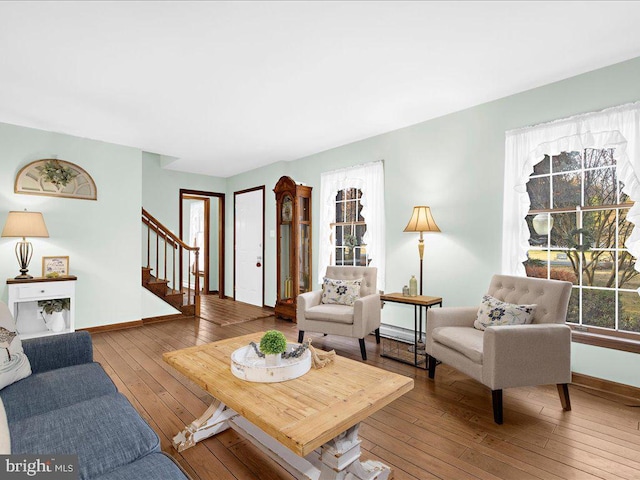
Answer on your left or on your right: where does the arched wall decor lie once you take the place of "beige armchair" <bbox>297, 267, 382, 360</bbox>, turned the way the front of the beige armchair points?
on your right

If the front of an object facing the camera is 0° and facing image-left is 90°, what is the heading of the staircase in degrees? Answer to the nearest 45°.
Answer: approximately 270°

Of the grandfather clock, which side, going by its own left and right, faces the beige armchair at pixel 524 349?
left

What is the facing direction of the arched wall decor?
toward the camera

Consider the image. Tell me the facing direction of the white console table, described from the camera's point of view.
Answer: facing the viewer

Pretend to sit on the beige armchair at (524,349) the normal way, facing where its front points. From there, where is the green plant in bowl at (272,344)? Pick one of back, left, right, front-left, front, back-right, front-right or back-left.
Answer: front

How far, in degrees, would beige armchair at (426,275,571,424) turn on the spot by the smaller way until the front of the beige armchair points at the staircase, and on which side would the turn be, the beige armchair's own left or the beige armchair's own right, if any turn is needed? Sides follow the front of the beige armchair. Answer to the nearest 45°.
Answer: approximately 45° to the beige armchair's own right

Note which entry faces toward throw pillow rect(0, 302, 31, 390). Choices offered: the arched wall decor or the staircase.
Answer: the arched wall decor

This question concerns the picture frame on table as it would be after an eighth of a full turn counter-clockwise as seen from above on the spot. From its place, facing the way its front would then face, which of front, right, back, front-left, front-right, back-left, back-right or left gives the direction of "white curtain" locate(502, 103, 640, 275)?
front

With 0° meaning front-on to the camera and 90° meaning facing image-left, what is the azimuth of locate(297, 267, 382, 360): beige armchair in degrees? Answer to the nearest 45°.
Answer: approximately 45°

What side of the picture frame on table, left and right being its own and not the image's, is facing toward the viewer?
front

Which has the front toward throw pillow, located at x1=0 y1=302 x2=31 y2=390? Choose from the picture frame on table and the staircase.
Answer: the picture frame on table

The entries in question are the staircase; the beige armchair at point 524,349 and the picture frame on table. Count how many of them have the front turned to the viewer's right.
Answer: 1

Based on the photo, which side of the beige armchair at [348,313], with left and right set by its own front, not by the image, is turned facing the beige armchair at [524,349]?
left

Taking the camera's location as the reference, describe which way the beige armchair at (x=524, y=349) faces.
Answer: facing the viewer and to the left of the viewer

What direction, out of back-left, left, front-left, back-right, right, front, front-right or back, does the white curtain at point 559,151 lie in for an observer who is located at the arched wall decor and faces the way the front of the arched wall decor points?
front-left

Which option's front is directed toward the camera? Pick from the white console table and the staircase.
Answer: the white console table

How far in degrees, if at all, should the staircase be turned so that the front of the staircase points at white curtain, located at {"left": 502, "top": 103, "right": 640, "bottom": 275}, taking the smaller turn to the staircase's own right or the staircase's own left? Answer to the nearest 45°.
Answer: approximately 45° to the staircase's own right

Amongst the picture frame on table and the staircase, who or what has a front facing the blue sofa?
the picture frame on table
